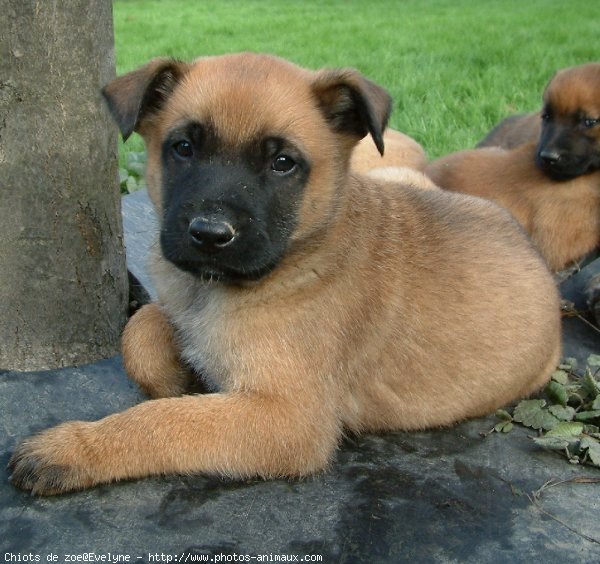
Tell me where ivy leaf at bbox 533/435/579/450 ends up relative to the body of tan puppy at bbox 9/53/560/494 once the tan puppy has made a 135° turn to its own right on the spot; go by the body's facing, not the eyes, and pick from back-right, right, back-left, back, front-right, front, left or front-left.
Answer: right

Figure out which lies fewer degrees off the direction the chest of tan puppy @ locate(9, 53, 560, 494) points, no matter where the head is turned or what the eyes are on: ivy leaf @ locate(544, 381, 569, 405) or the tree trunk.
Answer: the tree trunk

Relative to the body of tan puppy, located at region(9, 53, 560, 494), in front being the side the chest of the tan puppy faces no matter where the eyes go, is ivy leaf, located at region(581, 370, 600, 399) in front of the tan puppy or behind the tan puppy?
behind

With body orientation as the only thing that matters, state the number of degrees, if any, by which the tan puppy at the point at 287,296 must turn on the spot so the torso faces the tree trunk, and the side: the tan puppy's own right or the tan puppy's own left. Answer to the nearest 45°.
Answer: approximately 90° to the tan puppy's own right

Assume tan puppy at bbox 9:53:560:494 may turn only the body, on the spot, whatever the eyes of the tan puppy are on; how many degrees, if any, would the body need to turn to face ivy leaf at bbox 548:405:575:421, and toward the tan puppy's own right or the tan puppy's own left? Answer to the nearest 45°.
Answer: approximately 135° to the tan puppy's own left

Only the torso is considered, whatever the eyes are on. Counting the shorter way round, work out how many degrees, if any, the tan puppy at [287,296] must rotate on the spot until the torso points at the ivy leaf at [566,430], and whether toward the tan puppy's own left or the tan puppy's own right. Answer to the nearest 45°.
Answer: approximately 135° to the tan puppy's own left

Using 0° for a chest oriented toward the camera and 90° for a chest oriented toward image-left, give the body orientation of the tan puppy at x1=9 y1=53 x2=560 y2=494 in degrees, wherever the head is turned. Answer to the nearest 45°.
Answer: approximately 45°

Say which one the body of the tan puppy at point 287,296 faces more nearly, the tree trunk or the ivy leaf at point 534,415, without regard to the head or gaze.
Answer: the tree trunk

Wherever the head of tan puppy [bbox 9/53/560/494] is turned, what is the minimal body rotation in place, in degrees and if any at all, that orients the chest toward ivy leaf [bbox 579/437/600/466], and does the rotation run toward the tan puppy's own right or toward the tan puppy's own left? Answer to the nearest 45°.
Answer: approximately 135° to the tan puppy's own left

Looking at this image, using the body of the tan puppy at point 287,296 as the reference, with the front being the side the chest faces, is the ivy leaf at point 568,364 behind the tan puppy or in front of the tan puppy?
behind

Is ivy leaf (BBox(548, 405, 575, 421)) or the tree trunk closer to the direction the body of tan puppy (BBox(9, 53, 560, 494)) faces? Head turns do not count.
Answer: the tree trunk

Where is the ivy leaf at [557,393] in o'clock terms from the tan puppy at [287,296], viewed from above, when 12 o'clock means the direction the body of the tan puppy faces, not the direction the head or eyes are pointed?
The ivy leaf is roughly at 7 o'clock from the tan puppy.

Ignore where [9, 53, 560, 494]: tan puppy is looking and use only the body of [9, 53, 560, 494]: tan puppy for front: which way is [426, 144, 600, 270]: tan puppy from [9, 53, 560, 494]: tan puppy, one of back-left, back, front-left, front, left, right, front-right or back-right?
back
